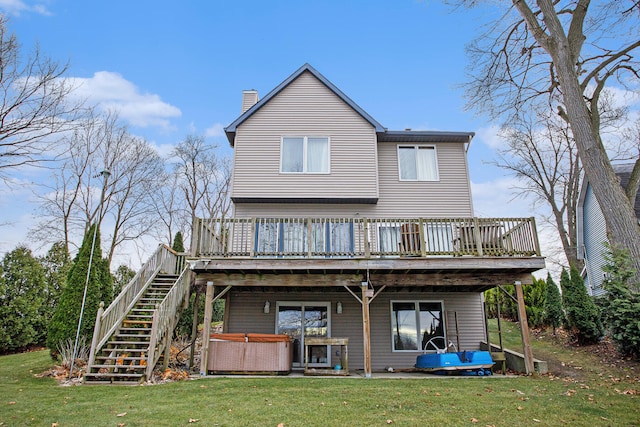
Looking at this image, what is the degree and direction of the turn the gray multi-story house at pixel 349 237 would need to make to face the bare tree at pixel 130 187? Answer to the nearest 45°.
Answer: approximately 45° to its left

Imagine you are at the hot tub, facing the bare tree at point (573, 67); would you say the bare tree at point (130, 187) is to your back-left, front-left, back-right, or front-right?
back-left

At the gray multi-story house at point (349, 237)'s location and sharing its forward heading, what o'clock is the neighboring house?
The neighboring house is roughly at 2 o'clock from the gray multi-story house.

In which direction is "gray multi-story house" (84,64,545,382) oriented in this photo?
away from the camera

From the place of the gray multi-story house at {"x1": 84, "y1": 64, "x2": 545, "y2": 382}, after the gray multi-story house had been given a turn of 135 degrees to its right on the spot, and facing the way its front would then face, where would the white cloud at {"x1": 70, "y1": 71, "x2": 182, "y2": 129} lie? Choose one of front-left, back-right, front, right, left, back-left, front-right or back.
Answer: back

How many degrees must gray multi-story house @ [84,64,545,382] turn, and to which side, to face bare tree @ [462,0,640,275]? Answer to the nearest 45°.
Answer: approximately 90° to its right

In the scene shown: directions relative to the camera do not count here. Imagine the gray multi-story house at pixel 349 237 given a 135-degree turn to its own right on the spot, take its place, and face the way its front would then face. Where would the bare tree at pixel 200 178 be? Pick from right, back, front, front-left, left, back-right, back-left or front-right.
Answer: back
